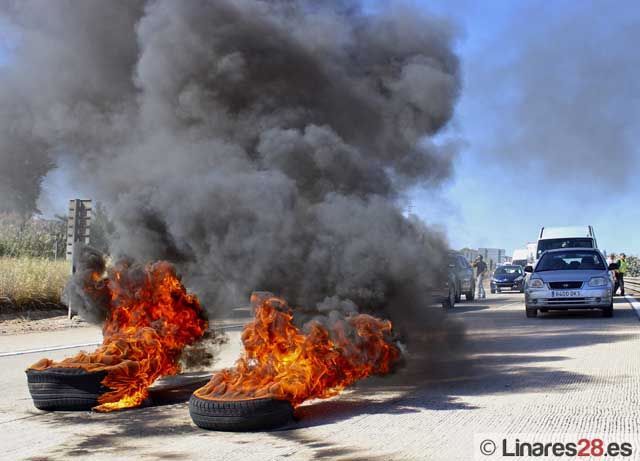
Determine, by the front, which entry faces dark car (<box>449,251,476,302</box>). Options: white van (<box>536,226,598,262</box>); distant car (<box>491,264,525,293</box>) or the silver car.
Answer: the distant car

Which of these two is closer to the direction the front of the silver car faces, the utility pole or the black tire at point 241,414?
the black tire

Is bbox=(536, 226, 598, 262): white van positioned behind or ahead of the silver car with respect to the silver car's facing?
behind

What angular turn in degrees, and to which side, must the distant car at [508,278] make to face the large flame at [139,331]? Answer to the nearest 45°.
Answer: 0° — it already faces it

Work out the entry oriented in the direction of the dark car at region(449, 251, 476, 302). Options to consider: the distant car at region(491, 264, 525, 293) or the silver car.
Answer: the distant car

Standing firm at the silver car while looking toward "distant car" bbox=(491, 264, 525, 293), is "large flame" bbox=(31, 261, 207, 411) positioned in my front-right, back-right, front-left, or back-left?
back-left

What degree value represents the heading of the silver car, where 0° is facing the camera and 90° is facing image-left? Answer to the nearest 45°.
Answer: approximately 0°

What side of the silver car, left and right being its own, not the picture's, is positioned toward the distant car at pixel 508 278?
back

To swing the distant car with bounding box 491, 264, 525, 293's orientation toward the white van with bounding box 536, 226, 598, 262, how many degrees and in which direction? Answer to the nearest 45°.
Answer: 0° — it already faces it
